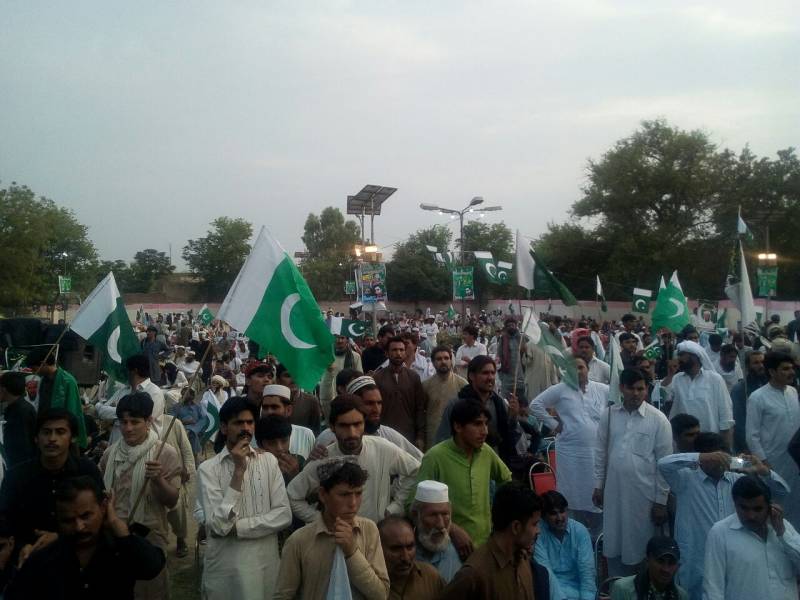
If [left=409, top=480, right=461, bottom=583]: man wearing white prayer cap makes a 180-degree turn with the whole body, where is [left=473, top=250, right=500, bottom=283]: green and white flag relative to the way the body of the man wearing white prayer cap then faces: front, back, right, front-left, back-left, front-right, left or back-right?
front-right

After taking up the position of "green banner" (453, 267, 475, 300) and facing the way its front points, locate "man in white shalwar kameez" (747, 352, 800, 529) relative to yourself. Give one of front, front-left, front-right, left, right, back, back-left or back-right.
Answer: front

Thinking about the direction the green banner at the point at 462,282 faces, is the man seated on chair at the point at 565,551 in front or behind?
in front

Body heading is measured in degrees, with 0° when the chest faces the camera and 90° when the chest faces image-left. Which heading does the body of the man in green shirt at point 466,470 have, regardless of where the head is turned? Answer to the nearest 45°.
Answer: approximately 315°

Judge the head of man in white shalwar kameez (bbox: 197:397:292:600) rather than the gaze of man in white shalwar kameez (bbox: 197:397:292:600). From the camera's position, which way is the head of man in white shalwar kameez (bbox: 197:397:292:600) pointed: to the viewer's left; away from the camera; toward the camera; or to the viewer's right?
toward the camera

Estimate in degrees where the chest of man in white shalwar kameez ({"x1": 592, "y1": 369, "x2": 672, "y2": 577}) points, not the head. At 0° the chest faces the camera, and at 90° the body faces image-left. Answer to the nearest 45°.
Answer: approximately 0°

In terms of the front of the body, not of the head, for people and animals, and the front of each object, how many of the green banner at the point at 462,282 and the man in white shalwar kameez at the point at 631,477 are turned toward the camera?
2

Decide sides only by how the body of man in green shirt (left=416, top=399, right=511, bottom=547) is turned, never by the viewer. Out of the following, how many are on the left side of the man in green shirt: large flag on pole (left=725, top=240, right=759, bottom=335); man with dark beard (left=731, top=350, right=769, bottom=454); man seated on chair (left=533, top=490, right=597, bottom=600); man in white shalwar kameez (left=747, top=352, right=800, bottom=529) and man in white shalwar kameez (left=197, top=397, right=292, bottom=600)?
4

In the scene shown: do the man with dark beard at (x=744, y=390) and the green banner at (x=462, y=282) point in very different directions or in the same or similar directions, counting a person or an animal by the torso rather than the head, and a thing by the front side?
same or similar directions

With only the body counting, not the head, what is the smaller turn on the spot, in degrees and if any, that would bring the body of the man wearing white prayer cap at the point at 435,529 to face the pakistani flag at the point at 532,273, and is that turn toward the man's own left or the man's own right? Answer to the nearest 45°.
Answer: approximately 135° to the man's own left

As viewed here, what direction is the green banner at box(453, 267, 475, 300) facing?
toward the camera

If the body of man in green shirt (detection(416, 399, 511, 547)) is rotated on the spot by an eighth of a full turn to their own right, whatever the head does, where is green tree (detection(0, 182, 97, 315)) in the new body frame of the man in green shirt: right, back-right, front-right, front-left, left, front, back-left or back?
back-right
